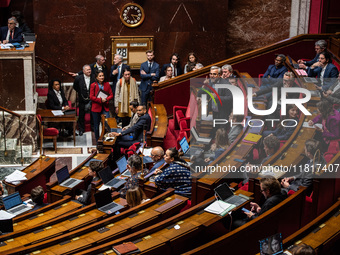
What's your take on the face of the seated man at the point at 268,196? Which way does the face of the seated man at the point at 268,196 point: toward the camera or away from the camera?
away from the camera

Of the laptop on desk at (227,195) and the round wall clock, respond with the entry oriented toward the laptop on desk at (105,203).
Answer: the round wall clock

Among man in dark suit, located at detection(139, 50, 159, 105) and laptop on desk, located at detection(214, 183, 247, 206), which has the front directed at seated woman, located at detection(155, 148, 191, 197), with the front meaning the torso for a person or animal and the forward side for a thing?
the man in dark suit

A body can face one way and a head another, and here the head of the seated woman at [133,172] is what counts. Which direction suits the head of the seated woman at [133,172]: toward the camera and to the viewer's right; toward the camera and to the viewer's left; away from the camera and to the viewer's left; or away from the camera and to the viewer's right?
away from the camera and to the viewer's left

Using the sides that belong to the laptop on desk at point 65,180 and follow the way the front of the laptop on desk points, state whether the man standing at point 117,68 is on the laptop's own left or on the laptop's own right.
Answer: on the laptop's own left
